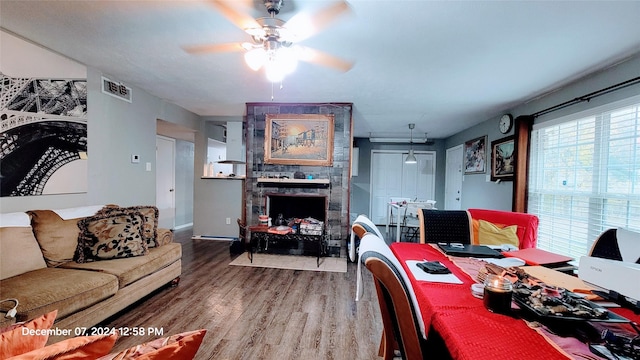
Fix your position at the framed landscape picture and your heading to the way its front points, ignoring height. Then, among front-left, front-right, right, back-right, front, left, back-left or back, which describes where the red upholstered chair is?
front-left

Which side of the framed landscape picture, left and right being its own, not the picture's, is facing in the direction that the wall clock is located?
left

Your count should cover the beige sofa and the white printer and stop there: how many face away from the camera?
0

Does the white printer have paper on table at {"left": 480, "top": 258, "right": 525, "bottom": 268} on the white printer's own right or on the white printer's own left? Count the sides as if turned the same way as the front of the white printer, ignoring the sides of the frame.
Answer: on the white printer's own right

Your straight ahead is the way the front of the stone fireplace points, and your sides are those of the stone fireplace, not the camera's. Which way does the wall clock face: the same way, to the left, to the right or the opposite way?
to the right

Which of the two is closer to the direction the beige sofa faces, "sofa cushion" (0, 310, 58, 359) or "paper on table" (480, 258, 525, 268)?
the paper on table

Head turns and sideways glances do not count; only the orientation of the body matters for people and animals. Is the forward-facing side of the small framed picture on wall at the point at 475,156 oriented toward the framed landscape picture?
yes

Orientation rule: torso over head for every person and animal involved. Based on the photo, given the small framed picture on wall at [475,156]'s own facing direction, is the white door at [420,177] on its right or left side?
on its right

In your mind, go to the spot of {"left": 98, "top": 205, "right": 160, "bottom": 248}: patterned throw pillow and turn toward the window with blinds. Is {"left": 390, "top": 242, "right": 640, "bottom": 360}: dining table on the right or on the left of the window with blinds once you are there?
right

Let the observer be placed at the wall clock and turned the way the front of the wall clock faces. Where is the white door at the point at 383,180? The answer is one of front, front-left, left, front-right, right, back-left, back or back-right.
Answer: right

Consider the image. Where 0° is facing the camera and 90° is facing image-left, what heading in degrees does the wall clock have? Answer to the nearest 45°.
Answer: approximately 45°

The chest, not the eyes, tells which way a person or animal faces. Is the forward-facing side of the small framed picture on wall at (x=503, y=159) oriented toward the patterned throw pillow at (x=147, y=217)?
yes

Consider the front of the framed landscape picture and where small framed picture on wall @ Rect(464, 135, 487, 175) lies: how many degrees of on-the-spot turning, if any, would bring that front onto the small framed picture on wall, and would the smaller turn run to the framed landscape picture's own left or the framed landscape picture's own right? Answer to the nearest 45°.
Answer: approximately 90° to the framed landscape picture's own left

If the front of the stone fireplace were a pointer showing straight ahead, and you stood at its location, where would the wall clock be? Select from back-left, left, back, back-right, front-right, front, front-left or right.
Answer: left

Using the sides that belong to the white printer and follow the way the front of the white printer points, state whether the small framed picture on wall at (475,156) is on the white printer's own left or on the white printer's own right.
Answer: on the white printer's own right

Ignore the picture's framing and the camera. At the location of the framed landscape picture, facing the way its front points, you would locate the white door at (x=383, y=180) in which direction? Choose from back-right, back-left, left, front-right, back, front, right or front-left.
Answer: back-left

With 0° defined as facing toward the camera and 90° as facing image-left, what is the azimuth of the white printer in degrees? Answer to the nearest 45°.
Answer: approximately 45°

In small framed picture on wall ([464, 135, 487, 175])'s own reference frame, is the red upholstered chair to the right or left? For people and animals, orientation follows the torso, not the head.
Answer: on its left
